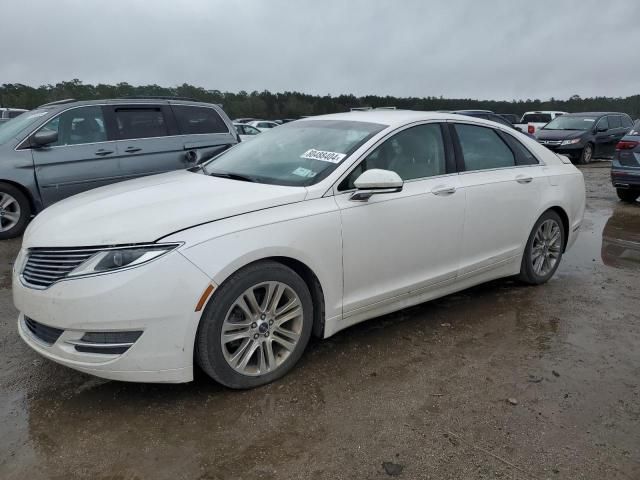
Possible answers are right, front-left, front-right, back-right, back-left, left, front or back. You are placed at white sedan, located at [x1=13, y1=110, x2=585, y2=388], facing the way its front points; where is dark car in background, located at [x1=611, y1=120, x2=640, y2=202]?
back

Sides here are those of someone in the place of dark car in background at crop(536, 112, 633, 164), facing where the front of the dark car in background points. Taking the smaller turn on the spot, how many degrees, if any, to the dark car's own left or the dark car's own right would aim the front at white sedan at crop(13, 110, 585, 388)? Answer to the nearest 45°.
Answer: approximately 45° to the dark car's own left

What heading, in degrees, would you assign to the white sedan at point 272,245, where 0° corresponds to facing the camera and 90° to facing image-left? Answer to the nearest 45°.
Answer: approximately 45°

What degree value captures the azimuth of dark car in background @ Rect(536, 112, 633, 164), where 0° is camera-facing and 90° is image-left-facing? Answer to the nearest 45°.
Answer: approximately 45°

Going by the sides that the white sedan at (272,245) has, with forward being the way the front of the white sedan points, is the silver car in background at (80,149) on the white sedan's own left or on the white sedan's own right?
on the white sedan's own right

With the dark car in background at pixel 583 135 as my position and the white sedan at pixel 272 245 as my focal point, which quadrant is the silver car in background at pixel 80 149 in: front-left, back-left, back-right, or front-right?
front-right

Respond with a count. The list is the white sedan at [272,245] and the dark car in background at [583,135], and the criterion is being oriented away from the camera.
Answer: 0

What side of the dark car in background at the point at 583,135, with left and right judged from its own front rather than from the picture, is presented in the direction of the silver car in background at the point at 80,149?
front

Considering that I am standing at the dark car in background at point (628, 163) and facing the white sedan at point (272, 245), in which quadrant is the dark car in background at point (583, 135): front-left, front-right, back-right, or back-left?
back-right

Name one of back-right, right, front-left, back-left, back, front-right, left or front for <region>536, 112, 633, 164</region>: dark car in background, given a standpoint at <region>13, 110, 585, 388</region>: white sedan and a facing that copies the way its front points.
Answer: back

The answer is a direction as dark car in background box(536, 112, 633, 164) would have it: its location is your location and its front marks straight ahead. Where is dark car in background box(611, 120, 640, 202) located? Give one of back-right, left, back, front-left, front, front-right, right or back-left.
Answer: front-left
